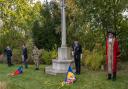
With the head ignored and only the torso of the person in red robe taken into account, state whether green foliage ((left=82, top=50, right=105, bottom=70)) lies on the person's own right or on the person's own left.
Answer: on the person's own right

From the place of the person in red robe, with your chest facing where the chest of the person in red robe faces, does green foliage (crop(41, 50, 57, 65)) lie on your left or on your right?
on your right

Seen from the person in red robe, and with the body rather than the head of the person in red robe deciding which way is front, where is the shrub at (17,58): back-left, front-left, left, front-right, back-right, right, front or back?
right

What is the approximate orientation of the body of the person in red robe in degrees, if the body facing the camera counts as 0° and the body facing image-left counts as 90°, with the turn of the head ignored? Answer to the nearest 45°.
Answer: approximately 45°
